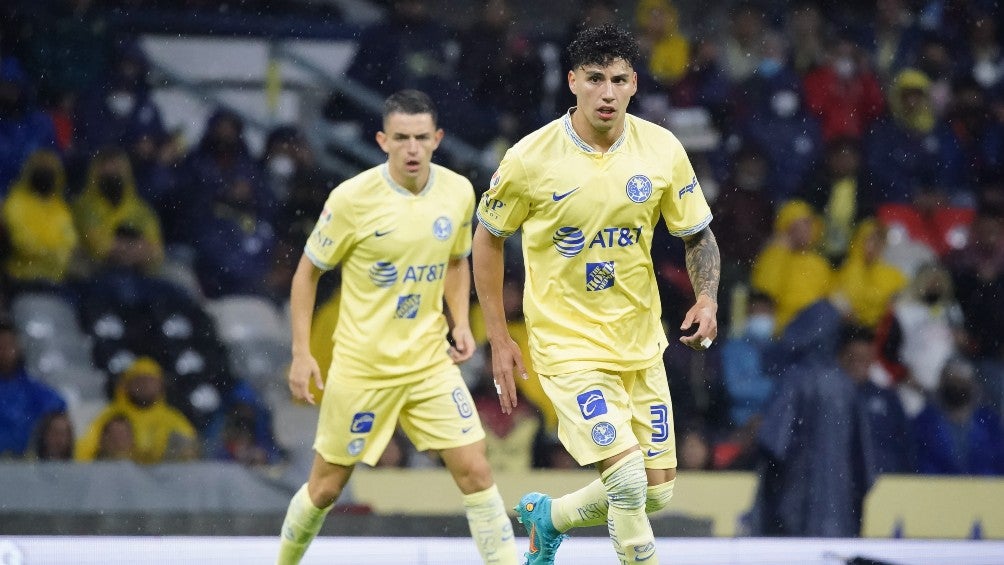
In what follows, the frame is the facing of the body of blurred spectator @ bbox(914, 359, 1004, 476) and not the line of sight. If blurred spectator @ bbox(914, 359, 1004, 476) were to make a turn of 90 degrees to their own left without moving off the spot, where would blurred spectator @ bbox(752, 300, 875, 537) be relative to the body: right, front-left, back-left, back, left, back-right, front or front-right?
back-right

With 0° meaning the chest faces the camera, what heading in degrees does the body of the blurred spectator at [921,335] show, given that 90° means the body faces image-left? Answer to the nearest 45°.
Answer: approximately 0°

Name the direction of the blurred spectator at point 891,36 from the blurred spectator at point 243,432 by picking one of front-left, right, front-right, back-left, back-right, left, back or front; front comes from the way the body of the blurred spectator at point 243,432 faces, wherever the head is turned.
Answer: left

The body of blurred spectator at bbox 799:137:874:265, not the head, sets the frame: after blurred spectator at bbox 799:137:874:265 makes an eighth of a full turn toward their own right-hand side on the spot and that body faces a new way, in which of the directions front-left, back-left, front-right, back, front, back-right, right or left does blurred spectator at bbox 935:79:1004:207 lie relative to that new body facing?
back

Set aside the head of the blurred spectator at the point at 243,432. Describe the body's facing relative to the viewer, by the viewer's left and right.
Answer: facing the viewer

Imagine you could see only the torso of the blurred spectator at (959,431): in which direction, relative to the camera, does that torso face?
toward the camera

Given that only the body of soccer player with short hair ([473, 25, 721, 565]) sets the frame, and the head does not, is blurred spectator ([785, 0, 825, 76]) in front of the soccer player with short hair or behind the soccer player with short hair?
behind

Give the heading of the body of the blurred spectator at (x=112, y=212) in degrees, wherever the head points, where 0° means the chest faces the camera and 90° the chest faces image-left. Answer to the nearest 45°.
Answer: approximately 0°

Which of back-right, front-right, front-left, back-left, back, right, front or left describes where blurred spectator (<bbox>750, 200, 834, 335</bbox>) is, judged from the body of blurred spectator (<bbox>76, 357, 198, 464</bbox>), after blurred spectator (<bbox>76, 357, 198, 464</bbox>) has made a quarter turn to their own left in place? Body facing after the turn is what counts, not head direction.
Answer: front

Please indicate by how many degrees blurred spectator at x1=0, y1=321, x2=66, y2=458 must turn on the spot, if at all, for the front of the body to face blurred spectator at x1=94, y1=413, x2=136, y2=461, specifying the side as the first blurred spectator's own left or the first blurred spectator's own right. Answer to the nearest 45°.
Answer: approximately 90° to the first blurred spectator's own left

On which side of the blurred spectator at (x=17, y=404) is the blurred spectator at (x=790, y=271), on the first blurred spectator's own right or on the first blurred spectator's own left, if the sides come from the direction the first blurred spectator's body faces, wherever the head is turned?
on the first blurred spectator's own left
